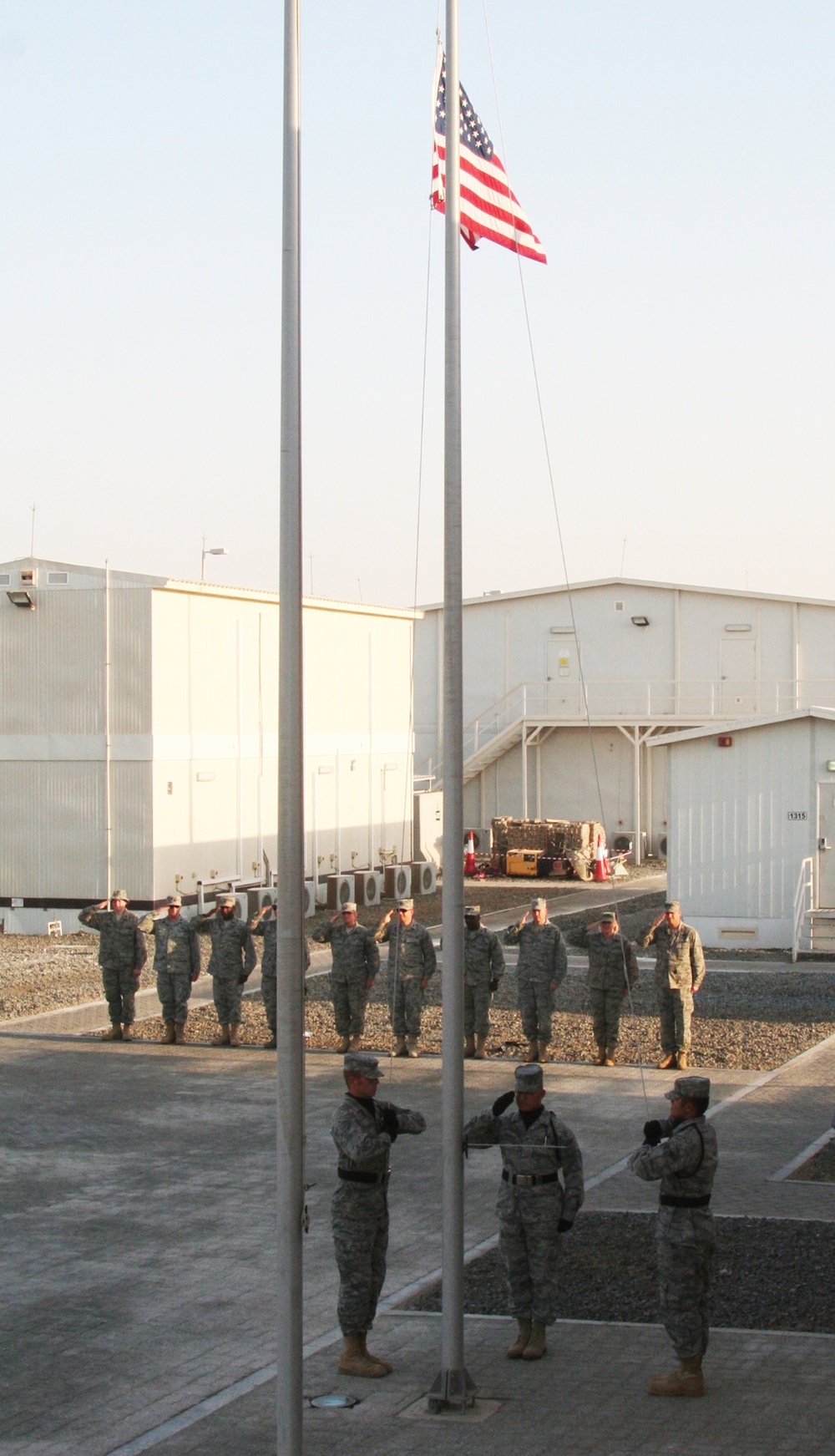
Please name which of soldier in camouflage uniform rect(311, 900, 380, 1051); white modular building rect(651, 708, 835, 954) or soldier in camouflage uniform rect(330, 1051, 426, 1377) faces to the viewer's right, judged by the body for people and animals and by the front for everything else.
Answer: soldier in camouflage uniform rect(330, 1051, 426, 1377)

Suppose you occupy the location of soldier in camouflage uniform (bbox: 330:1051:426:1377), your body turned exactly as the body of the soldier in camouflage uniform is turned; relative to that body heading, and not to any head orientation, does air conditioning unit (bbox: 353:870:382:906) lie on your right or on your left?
on your left

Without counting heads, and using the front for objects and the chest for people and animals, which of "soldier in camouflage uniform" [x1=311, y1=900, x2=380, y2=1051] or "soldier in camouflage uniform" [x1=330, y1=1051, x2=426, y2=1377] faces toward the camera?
"soldier in camouflage uniform" [x1=311, y1=900, x2=380, y2=1051]

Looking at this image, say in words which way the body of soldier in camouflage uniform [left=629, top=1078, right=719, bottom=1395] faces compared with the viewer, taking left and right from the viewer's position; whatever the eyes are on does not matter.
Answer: facing to the left of the viewer

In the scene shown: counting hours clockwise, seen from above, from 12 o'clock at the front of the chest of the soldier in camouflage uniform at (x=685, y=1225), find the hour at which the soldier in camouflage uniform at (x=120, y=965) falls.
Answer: the soldier in camouflage uniform at (x=120, y=965) is roughly at 2 o'clock from the soldier in camouflage uniform at (x=685, y=1225).

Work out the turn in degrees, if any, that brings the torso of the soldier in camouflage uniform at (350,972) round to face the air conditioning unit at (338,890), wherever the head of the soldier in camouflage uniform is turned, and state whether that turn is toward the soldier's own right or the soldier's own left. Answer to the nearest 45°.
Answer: approximately 180°

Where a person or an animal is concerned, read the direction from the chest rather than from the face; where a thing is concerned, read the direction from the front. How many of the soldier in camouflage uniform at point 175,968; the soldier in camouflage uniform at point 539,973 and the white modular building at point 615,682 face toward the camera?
3

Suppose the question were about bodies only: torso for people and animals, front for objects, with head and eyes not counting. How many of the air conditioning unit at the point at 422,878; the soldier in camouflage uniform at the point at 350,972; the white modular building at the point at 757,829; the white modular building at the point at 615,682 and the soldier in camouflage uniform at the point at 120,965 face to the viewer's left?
0

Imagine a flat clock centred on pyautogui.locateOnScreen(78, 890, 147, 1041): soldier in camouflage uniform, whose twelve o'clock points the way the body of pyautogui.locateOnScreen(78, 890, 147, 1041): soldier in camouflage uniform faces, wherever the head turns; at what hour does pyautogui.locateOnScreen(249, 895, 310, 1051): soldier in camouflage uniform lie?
pyautogui.locateOnScreen(249, 895, 310, 1051): soldier in camouflage uniform is roughly at 10 o'clock from pyautogui.locateOnScreen(78, 890, 147, 1041): soldier in camouflage uniform.

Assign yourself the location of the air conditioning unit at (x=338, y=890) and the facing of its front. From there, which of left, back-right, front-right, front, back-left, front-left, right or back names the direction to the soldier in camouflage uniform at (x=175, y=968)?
front-right

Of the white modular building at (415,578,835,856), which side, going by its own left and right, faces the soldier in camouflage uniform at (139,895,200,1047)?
front

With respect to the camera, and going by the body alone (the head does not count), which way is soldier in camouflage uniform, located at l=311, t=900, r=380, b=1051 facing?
toward the camera

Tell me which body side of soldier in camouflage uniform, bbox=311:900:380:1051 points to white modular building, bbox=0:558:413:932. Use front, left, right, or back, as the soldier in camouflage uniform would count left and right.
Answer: back

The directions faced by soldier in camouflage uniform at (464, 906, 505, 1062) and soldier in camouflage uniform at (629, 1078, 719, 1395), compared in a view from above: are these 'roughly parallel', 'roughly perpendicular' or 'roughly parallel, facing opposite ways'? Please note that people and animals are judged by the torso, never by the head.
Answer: roughly perpendicular

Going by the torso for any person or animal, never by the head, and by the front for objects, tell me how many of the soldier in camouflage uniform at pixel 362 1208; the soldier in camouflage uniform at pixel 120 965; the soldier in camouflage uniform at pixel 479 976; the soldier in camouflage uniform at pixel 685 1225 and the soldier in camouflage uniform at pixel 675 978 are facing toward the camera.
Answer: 3

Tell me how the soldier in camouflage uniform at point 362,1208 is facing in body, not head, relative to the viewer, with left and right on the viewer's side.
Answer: facing to the right of the viewer

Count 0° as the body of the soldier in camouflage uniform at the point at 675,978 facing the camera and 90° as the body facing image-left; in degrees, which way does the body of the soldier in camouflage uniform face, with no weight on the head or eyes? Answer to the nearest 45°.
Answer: approximately 0°

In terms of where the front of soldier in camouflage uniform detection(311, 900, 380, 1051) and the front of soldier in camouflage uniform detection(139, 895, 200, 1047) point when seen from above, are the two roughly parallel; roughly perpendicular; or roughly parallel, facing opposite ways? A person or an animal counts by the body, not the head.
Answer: roughly parallel

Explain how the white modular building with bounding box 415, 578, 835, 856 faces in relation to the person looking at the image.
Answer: facing the viewer

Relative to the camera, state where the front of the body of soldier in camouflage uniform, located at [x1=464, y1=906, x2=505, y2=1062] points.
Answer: toward the camera

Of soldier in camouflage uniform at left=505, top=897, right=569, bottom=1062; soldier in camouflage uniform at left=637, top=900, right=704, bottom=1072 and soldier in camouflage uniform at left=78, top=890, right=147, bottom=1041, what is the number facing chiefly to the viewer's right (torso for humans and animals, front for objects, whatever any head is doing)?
0

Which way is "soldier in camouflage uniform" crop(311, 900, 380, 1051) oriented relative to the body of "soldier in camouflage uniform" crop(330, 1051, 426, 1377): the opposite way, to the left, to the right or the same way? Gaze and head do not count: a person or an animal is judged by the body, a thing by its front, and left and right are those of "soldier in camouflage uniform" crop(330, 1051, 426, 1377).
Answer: to the right
